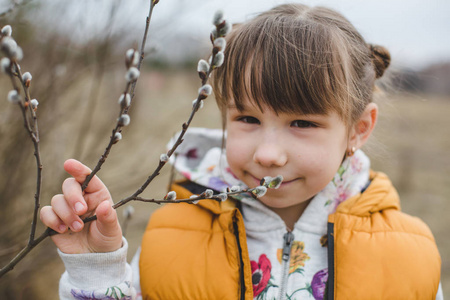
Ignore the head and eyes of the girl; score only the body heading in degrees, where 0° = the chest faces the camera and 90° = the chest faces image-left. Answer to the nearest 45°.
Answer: approximately 0°
